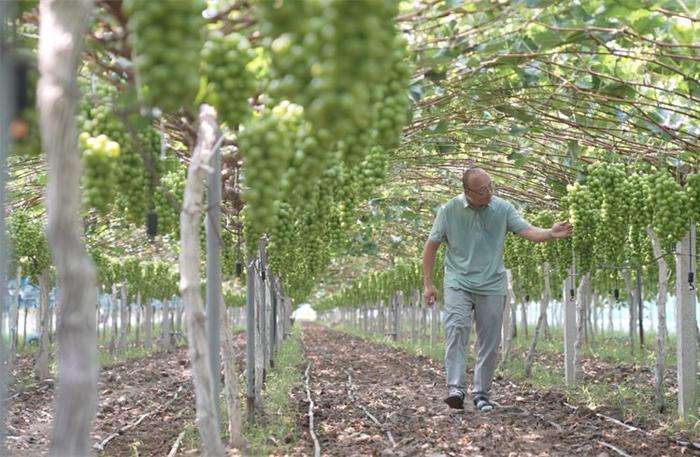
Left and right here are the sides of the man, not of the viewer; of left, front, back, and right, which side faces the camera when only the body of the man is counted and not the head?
front

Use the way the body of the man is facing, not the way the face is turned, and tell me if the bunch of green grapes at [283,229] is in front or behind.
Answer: in front

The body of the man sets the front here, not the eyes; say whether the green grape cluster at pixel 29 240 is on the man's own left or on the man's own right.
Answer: on the man's own right

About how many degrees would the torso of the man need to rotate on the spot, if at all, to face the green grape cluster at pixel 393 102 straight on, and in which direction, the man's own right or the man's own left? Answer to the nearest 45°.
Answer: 0° — they already face it

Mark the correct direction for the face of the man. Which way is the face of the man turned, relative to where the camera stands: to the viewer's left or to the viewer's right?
to the viewer's right

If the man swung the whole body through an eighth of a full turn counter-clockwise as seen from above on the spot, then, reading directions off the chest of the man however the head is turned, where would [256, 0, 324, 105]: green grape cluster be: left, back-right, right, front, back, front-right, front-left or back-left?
front-right

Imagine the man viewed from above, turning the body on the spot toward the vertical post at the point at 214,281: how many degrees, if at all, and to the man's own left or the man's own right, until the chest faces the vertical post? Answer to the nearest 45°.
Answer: approximately 45° to the man's own right

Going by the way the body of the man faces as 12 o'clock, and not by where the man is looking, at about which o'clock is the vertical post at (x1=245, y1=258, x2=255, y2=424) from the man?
The vertical post is roughly at 3 o'clock from the man.

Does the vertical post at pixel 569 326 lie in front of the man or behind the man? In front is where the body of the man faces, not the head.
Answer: behind

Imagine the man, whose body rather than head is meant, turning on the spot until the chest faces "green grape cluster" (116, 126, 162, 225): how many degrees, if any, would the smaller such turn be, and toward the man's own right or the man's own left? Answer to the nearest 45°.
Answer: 0° — they already face it

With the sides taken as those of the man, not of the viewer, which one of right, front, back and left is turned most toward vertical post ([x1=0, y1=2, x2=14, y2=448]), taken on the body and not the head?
front

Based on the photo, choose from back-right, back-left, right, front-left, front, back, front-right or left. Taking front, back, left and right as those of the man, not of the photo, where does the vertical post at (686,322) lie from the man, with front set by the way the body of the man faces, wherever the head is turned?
left

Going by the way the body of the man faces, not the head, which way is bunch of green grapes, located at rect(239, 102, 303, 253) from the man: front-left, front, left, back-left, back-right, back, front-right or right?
front

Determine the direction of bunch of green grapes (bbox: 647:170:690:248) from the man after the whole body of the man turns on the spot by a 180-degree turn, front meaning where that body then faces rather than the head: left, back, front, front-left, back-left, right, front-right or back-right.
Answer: back-right

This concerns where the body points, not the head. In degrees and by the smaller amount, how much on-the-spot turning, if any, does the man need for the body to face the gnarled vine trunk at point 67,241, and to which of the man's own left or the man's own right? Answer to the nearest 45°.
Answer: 0° — they already face it

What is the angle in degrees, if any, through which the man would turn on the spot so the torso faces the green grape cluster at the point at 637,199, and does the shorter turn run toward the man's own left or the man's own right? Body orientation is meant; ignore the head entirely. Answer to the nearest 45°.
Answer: approximately 45° to the man's own left
